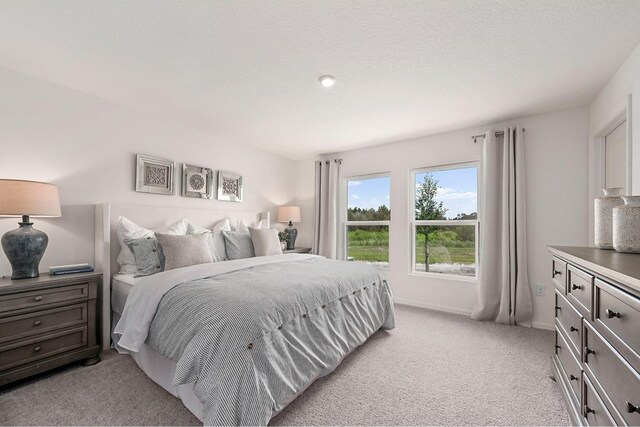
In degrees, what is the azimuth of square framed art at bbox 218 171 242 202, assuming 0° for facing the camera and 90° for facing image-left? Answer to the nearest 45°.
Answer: approximately 315°

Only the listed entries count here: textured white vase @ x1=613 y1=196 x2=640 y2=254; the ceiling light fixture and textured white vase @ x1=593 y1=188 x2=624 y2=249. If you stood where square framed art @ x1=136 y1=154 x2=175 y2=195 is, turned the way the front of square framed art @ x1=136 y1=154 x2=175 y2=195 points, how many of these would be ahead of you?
3

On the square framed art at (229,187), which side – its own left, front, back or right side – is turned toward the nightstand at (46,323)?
right

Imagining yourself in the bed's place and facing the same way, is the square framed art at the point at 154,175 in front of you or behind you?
behind
